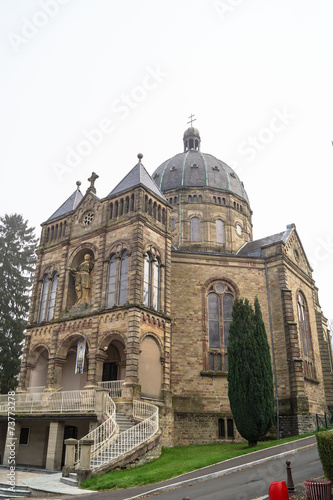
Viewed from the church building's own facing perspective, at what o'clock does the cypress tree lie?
The cypress tree is roughly at 9 o'clock from the church building.

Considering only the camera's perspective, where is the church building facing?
facing the viewer and to the left of the viewer

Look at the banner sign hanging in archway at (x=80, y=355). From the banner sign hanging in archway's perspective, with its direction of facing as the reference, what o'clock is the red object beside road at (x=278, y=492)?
The red object beside road is roughly at 10 o'clock from the banner sign hanging in archway.

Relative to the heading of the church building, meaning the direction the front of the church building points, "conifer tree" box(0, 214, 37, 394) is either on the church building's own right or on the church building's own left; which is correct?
on the church building's own right

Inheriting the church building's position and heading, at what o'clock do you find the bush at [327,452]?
The bush is roughly at 10 o'clock from the church building.

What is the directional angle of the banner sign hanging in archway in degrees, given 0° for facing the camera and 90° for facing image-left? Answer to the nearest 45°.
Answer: approximately 45°

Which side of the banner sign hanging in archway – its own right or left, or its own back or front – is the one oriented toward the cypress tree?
left

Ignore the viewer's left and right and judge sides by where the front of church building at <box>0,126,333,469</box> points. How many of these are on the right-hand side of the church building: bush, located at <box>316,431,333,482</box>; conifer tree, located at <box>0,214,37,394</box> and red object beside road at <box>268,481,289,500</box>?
1
